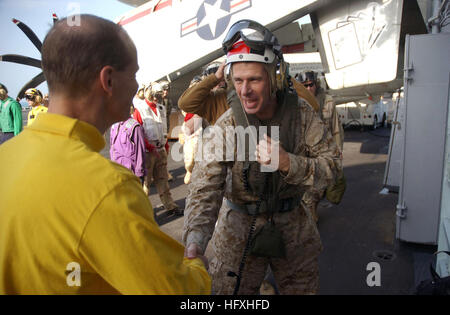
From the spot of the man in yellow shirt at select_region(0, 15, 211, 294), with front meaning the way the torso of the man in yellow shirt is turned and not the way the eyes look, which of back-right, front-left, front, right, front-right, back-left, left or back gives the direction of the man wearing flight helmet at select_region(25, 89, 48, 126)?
front-left

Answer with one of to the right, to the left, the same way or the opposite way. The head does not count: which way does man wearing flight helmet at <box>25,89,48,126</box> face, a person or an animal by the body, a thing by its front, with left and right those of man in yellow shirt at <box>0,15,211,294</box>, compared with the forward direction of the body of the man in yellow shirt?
the opposite way

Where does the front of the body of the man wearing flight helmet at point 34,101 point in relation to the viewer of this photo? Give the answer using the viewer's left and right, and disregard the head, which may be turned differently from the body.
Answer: facing the viewer and to the left of the viewer

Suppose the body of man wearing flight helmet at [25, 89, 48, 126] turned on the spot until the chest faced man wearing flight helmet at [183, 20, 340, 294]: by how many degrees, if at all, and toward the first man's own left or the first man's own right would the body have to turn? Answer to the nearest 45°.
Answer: approximately 45° to the first man's own left

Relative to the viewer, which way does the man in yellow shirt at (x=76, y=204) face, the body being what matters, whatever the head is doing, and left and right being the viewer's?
facing away from the viewer and to the right of the viewer

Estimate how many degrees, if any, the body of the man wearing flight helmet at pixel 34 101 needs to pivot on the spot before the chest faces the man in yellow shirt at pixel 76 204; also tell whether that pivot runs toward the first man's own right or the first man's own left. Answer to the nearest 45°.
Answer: approximately 45° to the first man's own left

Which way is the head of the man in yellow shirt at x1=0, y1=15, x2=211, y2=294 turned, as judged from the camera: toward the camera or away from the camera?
away from the camera

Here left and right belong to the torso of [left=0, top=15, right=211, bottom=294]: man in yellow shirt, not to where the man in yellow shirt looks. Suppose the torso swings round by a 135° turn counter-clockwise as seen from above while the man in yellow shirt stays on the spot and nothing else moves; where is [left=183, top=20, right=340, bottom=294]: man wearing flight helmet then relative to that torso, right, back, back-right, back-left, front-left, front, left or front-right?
back-right
